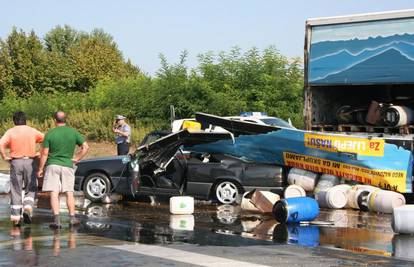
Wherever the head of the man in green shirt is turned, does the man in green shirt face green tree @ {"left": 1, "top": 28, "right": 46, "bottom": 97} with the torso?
yes

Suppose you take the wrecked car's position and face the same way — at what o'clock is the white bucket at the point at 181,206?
The white bucket is roughly at 9 o'clock from the wrecked car.

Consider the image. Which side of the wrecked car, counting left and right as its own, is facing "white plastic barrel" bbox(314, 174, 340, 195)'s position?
back

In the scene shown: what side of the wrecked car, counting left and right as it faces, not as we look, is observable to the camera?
left

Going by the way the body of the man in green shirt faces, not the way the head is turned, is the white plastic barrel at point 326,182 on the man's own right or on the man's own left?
on the man's own right

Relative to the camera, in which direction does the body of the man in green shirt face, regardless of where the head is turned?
away from the camera

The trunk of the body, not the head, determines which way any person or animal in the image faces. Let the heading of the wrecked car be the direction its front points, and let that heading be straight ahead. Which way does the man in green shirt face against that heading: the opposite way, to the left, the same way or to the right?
to the right

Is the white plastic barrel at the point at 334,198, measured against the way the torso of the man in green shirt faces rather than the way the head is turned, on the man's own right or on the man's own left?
on the man's own right

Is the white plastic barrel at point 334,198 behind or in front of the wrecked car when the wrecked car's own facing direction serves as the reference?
behind

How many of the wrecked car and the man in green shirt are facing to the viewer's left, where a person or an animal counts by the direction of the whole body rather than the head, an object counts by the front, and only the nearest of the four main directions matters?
1

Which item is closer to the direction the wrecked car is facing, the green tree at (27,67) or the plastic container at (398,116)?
the green tree

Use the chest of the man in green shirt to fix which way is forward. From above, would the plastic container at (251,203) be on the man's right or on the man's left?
on the man's right

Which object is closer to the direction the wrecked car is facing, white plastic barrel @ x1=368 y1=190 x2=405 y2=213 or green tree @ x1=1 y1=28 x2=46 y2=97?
the green tree
